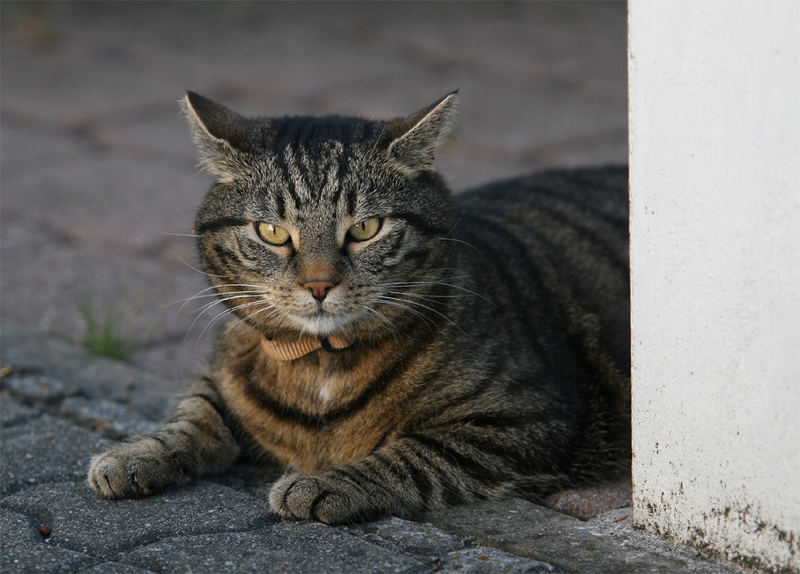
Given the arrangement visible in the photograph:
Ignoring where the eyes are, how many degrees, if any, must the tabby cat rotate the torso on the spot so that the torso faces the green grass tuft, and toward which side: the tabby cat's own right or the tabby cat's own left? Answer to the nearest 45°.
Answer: approximately 90° to the tabby cat's own right

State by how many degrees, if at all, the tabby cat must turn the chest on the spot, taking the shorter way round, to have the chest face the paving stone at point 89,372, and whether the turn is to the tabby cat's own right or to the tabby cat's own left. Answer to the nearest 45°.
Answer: approximately 90° to the tabby cat's own right

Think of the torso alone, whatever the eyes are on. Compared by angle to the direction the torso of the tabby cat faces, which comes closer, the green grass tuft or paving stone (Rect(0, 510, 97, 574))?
the paving stone

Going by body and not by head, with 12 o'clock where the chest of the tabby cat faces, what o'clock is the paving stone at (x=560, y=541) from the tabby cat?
The paving stone is roughly at 9 o'clock from the tabby cat.

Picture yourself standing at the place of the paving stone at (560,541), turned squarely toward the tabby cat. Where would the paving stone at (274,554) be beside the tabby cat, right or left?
left

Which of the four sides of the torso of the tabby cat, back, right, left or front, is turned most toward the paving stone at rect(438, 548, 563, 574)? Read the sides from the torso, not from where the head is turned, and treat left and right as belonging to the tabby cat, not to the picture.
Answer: left

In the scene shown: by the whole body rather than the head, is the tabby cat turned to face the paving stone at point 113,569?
yes

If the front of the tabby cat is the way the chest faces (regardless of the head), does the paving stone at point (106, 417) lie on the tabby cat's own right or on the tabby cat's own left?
on the tabby cat's own right

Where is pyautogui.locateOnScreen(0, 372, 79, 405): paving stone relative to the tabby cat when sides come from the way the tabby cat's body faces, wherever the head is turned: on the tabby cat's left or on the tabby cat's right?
on the tabby cat's right

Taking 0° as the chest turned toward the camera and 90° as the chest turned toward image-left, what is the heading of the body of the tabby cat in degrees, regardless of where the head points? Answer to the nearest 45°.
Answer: approximately 45°

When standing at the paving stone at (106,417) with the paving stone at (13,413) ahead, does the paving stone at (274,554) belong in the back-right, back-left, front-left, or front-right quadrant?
back-left
